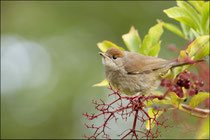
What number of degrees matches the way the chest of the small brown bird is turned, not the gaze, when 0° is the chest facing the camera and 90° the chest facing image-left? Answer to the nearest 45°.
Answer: approximately 90°

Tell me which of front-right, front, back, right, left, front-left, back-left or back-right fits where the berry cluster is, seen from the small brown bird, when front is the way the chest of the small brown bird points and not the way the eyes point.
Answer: back-left
